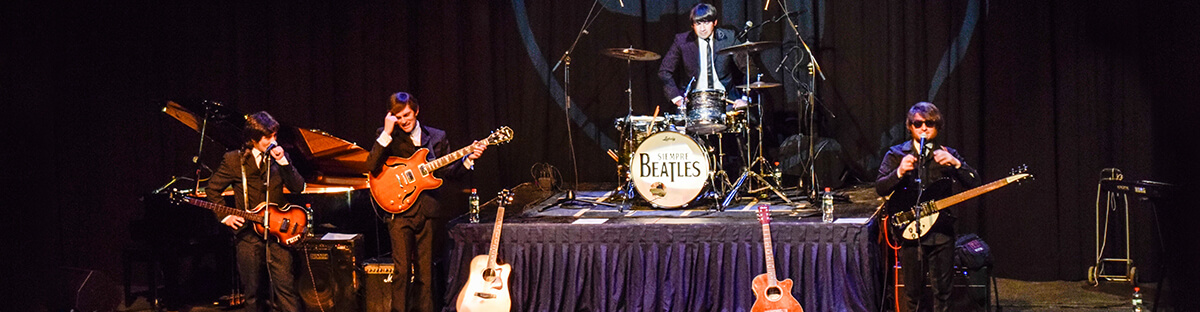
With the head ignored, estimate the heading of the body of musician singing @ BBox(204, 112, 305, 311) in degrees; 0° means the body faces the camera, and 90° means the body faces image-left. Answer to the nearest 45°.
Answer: approximately 315°

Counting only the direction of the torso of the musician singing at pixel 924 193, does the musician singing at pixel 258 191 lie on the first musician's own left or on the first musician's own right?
on the first musician's own right

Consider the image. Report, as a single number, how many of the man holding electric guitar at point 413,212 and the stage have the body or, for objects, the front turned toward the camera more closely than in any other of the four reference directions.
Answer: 2

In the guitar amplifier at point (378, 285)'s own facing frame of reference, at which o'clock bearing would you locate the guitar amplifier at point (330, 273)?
the guitar amplifier at point (330, 273) is roughly at 4 o'clock from the guitar amplifier at point (378, 285).

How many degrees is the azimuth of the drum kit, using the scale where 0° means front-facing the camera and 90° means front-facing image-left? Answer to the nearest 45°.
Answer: approximately 0°
